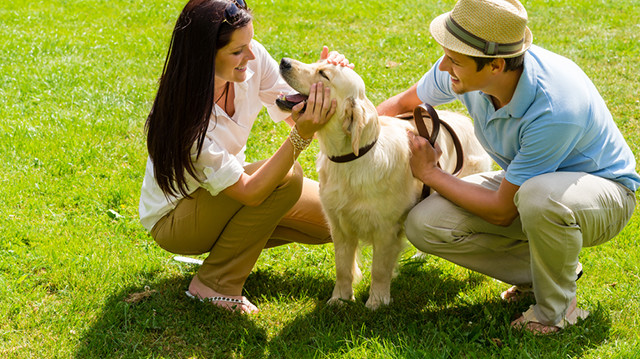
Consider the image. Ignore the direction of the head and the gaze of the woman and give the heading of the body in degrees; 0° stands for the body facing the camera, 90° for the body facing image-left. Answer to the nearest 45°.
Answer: approximately 270°

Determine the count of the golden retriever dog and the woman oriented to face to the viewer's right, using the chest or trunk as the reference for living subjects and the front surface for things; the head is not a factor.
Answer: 1

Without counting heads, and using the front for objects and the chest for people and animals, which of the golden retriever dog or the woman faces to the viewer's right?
the woman

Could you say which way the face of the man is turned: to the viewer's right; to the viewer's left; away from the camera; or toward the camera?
to the viewer's left

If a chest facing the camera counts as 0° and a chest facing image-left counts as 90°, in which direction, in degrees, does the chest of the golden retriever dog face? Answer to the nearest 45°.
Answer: approximately 45°

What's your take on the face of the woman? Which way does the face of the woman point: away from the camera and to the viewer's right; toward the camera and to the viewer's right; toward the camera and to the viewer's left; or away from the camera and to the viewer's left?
toward the camera and to the viewer's right

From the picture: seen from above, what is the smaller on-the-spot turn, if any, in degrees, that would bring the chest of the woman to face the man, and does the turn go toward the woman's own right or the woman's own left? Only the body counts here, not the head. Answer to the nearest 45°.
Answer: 0° — they already face them

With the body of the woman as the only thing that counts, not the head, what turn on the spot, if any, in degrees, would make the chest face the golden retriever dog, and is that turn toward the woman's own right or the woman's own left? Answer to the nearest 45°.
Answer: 0° — they already face it

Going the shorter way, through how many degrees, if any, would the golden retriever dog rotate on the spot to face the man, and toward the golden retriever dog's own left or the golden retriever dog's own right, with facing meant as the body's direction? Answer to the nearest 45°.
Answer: approximately 135° to the golden retriever dog's own left

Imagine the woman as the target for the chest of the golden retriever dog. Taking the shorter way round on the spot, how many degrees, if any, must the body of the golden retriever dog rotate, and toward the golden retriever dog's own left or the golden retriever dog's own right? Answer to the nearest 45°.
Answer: approximately 45° to the golden retriever dog's own right
